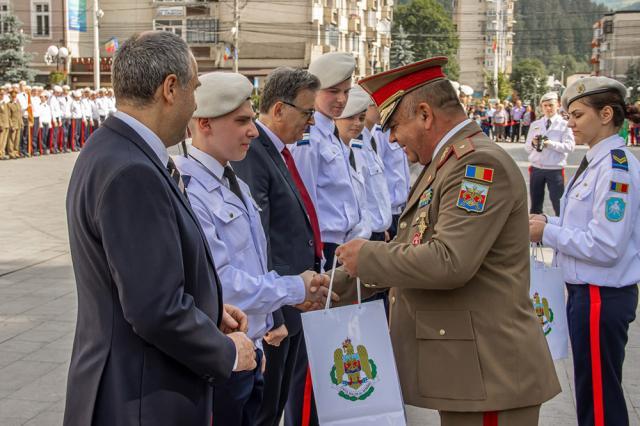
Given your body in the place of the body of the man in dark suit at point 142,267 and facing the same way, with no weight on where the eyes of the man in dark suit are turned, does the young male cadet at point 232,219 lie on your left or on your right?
on your left

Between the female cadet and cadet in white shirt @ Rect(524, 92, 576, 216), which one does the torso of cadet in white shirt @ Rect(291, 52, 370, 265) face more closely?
the female cadet

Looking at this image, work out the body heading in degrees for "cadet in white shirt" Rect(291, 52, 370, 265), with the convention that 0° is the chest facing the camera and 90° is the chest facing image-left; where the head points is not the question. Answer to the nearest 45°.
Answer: approximately 315°

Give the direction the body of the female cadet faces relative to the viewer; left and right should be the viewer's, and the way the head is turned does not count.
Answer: facing to the left of the viewer

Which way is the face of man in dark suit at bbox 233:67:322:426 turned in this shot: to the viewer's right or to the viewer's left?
to the viewer's right

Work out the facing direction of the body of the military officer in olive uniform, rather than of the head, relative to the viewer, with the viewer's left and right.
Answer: facing to the left of the viewer

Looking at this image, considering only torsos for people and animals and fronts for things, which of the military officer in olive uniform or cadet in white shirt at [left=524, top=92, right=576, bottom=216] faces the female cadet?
the cadet in white shirt

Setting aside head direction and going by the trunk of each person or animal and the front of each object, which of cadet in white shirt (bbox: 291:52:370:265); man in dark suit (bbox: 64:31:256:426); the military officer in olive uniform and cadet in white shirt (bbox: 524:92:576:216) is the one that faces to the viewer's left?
the military officer in olive uniform

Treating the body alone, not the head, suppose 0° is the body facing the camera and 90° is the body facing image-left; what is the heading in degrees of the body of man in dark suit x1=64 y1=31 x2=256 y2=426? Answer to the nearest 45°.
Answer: approximately 270°

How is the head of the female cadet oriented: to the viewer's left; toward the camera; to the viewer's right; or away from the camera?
to the viewer's left

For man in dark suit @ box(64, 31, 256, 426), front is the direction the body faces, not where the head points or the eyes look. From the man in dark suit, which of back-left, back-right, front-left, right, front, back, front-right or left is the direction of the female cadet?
front-left

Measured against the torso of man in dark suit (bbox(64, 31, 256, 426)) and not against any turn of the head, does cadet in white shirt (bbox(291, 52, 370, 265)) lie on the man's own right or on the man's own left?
on the man's own left
